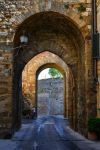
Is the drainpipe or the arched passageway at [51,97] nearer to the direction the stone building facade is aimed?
the drainpipe

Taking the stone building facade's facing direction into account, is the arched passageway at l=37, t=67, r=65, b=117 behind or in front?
behind

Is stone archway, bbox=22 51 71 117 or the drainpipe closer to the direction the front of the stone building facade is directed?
the drainpipe

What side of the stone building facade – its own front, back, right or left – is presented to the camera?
front

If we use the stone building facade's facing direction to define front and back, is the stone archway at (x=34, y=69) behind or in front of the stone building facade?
behind
